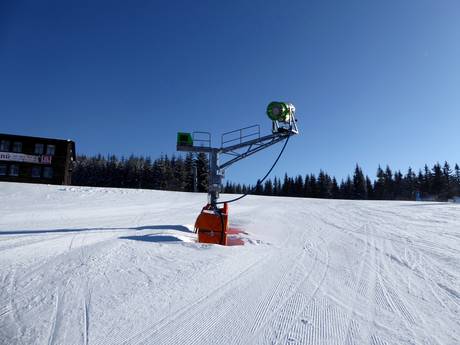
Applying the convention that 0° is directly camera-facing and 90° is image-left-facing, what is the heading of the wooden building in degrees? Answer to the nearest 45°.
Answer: approximately 0°
